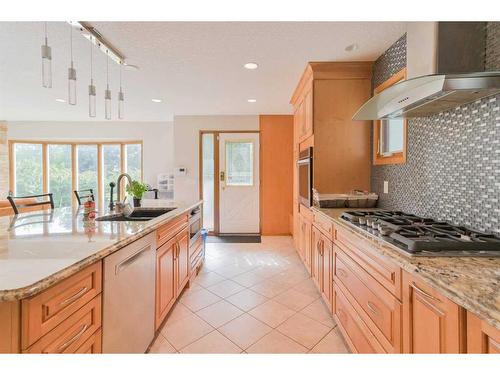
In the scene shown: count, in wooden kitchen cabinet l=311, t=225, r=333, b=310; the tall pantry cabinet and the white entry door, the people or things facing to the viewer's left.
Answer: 2

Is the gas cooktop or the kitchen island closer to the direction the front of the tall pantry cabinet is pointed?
the kitchen island

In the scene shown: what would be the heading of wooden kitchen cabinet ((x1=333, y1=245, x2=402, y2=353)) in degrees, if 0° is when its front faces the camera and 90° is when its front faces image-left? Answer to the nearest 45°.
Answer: approximately 45°

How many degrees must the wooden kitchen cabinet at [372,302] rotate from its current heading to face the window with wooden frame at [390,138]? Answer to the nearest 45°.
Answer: approximately 135° to its right

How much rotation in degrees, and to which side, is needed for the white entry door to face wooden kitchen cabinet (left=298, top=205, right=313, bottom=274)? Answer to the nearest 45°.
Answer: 0° — it already faces it

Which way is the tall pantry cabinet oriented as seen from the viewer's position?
to the viewer's left

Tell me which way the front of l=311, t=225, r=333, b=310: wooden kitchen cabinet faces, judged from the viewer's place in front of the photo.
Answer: facing to the left of the viewer

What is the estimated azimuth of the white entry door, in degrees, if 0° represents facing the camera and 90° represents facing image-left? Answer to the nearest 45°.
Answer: approximately 0°
